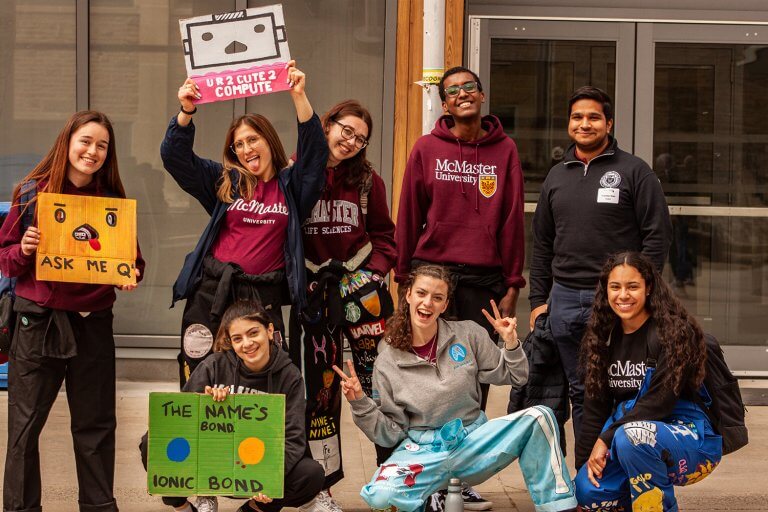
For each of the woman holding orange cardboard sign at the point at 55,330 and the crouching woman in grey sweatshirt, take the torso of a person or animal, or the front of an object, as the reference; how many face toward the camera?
2

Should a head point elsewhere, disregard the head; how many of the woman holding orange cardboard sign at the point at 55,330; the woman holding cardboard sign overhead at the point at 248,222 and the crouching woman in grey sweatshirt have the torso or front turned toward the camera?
3

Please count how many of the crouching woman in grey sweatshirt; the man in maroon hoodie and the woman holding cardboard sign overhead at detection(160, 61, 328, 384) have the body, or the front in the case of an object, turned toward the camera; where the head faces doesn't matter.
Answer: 3

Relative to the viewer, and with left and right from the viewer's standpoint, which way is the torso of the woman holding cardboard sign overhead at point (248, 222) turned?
facing the viewer

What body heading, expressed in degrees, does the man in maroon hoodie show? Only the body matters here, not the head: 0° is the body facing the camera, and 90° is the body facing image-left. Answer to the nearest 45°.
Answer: approximately 0°

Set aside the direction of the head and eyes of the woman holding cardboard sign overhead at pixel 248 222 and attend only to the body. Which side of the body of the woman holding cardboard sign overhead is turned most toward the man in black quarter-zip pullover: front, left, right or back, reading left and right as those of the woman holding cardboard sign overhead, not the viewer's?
left

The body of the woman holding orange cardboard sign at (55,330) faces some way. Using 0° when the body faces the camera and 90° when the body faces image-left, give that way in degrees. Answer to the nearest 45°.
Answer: approximately 0°

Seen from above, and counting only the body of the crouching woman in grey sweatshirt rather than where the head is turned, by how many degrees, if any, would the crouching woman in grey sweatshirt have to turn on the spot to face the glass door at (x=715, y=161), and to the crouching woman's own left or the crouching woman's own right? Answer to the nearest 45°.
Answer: approximately 135° to the crouching woman's own left

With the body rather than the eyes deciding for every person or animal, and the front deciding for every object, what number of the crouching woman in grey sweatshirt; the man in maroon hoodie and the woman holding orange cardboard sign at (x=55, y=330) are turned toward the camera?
3

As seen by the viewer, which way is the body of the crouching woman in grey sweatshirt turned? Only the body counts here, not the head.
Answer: toward the camera
